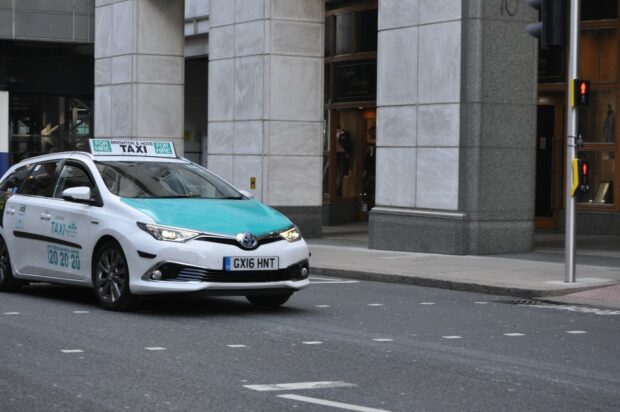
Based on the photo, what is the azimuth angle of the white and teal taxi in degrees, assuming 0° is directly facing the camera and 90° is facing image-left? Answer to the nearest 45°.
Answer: approximately 315°

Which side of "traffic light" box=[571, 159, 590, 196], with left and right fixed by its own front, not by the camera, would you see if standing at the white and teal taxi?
right

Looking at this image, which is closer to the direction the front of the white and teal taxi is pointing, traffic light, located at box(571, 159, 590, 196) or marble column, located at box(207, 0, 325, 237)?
the traffic light

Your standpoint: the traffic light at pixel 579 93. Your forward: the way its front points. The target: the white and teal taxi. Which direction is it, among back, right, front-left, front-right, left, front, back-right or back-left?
right

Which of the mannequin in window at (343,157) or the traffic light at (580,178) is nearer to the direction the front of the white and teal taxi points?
the traffic light

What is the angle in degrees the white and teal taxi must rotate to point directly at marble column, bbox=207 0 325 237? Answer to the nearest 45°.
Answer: approximately 135° to its left

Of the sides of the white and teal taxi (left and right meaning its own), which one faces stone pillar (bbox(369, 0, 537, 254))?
left

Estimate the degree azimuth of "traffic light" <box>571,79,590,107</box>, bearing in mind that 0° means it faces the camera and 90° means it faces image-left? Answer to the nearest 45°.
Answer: approximately 315°

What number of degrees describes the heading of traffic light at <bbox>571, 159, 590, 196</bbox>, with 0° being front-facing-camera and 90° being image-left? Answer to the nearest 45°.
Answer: approximately 315°

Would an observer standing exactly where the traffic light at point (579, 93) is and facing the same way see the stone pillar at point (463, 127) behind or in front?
behind

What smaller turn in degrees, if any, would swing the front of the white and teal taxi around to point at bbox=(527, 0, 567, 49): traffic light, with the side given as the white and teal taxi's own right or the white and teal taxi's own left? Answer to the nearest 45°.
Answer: approximately 90° to the white and teal taxi's own left

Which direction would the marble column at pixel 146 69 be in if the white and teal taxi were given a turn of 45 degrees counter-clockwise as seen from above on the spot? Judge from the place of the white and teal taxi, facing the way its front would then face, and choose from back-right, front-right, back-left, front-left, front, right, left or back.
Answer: left
